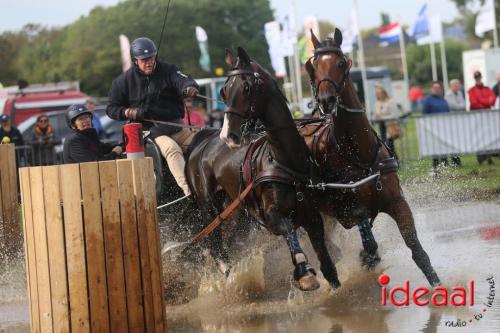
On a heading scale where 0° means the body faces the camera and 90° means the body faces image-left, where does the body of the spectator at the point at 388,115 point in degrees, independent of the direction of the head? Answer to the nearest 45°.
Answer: approximately 45°

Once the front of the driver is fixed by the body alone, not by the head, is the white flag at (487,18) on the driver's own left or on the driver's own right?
on the driver's own left

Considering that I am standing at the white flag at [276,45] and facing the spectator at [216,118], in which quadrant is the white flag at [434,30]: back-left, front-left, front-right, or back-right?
back-left

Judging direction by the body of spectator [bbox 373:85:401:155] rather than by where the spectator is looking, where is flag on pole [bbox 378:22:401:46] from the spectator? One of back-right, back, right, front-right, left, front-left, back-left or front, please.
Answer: back-right

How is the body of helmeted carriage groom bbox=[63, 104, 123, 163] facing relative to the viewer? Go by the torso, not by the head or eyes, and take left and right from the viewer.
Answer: facing the viewer and to the right of the viewer

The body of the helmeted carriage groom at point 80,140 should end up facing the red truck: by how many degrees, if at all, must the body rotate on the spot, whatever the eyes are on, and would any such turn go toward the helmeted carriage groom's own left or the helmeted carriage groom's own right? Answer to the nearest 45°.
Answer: approximately 135° to the helmeted carriage groom's own left

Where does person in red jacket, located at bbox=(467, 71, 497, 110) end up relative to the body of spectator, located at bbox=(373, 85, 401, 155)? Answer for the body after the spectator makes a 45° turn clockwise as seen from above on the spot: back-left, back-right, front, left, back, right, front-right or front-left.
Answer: back
